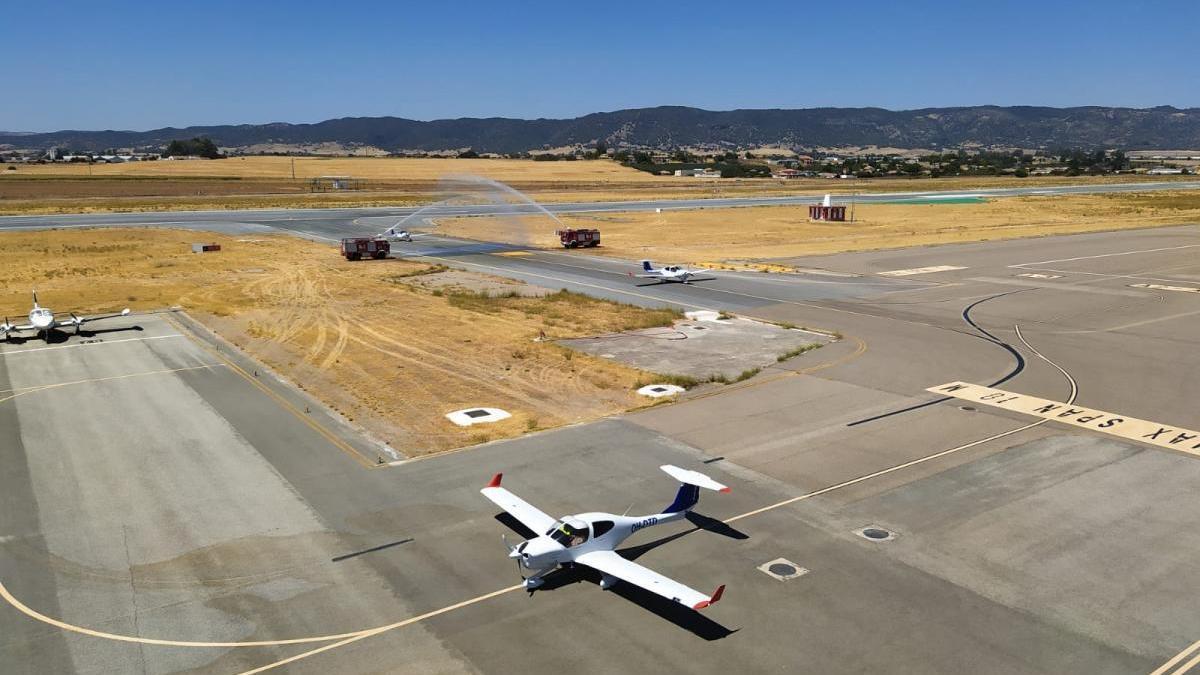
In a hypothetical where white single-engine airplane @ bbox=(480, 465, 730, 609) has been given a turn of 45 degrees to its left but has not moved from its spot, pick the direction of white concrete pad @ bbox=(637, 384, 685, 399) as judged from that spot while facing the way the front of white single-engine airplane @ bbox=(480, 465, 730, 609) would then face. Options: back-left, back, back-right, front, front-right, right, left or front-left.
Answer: back

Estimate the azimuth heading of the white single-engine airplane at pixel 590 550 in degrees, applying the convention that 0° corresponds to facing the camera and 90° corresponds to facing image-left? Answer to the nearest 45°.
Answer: approximately 45°

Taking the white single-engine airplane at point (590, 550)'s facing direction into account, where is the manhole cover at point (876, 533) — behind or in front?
behind

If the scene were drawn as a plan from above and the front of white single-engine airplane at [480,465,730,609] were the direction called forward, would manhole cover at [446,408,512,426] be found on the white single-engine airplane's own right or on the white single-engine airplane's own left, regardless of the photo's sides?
on the white single-engine airplane's own right

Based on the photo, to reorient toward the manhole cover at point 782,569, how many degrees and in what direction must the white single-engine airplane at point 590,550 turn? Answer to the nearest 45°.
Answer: approximately 135° to its left
